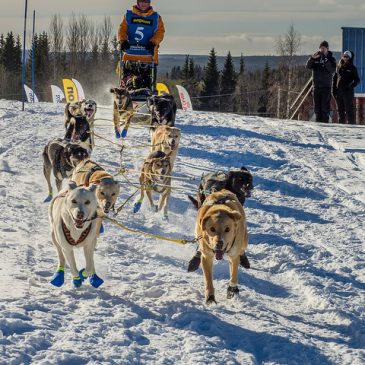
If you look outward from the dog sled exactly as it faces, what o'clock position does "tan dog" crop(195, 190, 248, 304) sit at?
The tan dog is roughly at 12 o'clock from the dog sled.

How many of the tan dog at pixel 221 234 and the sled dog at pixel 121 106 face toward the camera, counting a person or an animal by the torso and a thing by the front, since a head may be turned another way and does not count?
2

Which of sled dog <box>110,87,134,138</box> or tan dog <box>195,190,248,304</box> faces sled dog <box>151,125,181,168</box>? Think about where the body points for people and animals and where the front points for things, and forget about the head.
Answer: sled dog <box>110,87,134,138</box>

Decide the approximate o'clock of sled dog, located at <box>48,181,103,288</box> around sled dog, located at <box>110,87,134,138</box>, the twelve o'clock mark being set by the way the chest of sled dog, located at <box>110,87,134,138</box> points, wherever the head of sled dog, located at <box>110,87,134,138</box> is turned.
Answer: sled dog, located at <box>48,181,103,288</box> is roughly at 12 o'clock from sled dog, located at <box>110,87,134,138</box>.

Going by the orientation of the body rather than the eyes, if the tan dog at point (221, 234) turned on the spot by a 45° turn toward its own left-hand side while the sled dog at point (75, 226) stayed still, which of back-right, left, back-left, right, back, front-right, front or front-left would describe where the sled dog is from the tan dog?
back-right

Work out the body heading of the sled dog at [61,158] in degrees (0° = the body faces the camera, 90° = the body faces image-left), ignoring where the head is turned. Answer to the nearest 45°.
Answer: approximately 315°

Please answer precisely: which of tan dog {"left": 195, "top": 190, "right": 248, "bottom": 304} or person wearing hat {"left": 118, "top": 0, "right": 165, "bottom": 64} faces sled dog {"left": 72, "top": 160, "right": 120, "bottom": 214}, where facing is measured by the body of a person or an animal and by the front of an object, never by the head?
the person wearing hat

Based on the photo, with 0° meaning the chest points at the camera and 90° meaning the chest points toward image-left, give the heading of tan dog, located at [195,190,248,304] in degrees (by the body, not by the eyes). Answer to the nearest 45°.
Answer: approximately 0°

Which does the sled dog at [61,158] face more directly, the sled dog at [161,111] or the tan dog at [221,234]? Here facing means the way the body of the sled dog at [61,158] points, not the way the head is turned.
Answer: the tan dog

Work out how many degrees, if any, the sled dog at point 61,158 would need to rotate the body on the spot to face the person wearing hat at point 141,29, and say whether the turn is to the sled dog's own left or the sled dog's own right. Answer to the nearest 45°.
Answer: approximately 135° to the sled dog's own left

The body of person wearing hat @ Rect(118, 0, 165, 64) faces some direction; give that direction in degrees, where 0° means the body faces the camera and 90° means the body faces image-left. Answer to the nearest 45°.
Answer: approximately 0°
